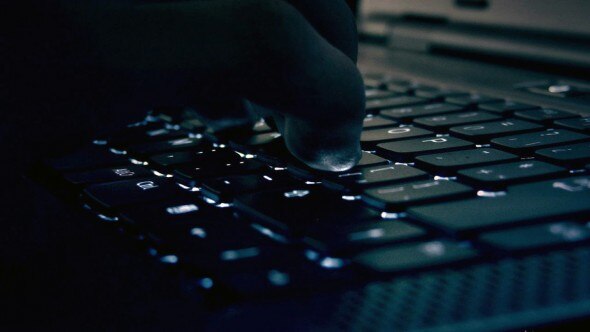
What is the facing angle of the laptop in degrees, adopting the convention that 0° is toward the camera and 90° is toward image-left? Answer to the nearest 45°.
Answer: approximately 45°
